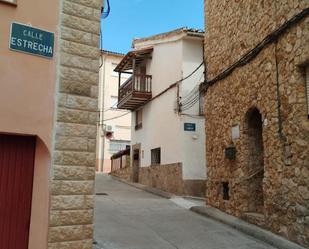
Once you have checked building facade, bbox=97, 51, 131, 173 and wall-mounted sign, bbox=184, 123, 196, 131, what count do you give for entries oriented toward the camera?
2

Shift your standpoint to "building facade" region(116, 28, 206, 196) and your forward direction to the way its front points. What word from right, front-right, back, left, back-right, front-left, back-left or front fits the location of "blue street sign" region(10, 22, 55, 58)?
front-left

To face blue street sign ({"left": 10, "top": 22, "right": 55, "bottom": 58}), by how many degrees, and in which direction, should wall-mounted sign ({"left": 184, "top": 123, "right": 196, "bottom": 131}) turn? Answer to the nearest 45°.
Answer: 0° — it already faces it

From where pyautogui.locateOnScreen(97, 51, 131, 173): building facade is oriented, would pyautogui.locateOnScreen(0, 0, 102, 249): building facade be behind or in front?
in front

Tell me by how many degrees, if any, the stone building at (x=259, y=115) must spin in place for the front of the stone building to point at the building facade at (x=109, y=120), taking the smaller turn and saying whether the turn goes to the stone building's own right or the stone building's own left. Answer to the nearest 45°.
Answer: approximately 90° to the stone building's own right

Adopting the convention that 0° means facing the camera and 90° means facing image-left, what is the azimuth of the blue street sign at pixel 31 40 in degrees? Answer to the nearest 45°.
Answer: approximately 315°

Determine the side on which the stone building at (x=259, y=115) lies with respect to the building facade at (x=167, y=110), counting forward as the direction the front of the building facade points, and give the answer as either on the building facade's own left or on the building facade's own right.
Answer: on the building facade's own left

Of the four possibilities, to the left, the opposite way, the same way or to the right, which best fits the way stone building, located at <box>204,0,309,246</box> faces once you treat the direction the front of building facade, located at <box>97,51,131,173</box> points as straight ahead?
to the right

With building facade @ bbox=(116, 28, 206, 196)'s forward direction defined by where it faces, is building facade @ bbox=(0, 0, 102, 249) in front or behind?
in front

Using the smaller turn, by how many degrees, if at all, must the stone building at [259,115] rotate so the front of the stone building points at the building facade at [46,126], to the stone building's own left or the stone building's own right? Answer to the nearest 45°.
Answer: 0° — it already faces it
